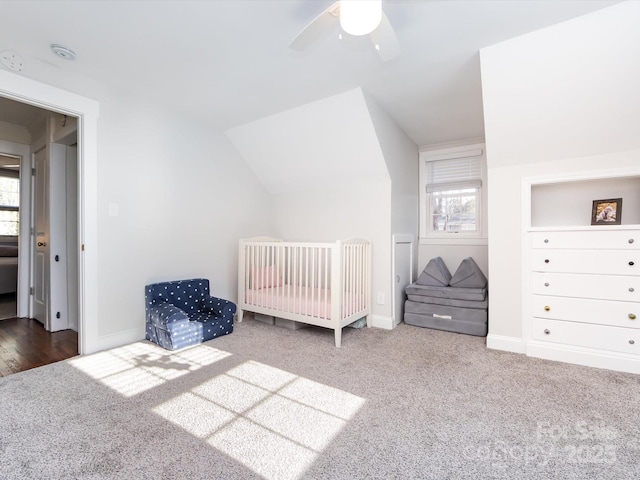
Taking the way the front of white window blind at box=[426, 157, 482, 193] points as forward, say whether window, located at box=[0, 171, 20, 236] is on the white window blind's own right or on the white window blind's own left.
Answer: on the white window blind's own right

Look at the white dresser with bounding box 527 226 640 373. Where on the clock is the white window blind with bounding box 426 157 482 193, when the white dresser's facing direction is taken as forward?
The white window blind is roughly at 3 o'clock from the white dresser.

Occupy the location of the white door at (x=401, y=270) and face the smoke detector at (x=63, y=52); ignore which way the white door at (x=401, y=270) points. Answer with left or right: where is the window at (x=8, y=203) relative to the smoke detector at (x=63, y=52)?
right

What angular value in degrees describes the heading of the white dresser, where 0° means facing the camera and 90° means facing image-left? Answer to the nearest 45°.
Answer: approximately 45°

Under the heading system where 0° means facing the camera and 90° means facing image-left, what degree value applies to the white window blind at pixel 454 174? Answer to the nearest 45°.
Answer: approximately 0°

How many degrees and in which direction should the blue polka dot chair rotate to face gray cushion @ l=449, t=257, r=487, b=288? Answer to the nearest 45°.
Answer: approximately 45° to its left

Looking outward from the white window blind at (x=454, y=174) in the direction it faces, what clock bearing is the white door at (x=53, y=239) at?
The white door is roughly at 2 o'clock from the white window blind.

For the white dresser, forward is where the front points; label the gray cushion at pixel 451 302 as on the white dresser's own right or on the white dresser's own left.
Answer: on the white dresser's own right

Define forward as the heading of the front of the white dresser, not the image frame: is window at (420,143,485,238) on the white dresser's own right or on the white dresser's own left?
on the white dresser's own right

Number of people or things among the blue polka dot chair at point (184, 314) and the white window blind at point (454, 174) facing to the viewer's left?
0

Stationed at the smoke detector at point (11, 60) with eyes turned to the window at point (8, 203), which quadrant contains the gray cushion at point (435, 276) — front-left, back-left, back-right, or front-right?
back-right

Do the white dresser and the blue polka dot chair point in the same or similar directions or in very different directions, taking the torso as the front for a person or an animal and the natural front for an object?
very different directions

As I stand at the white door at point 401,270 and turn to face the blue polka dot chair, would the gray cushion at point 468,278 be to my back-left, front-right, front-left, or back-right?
back-left
